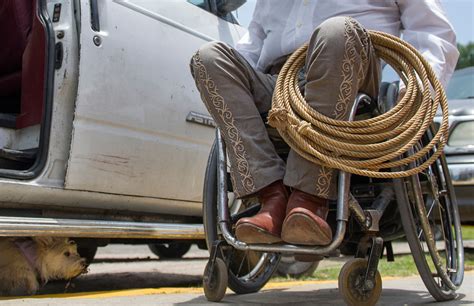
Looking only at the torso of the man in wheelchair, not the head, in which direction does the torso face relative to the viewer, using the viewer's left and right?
facing the viewer and to the left of the viewer

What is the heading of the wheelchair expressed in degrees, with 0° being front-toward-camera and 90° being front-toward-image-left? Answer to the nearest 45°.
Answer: approximately 45°

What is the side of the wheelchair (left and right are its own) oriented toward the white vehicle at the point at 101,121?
right

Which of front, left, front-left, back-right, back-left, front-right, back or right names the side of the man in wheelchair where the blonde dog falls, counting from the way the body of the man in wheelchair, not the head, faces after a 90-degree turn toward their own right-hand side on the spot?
front-left

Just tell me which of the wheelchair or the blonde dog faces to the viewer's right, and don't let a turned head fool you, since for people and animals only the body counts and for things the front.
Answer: the blonde dog

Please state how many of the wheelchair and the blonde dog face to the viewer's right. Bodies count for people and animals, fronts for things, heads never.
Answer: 1

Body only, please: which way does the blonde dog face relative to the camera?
to the viewer's right

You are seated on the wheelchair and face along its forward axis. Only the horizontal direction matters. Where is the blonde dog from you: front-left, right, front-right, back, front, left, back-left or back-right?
front-right
